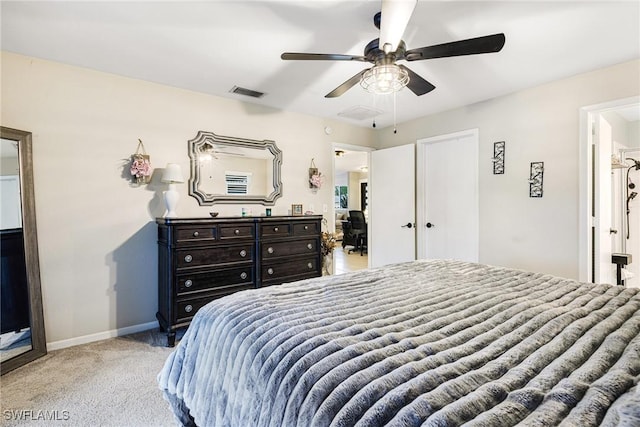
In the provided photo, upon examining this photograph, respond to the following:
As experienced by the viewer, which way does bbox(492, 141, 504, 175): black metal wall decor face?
facing the viewer and to the left of the viewer

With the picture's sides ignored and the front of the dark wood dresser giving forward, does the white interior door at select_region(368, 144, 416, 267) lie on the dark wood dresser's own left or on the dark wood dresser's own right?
on the dark wood dresser's own left

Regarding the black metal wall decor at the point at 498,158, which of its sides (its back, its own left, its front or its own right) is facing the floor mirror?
front

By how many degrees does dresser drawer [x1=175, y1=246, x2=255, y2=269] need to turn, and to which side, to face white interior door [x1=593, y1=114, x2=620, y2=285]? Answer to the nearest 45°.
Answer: approximately 45° to its left

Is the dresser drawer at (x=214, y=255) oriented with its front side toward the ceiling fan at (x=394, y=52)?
yes

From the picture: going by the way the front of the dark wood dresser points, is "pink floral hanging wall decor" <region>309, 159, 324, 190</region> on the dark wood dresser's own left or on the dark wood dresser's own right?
on the dark wood dresser's own left

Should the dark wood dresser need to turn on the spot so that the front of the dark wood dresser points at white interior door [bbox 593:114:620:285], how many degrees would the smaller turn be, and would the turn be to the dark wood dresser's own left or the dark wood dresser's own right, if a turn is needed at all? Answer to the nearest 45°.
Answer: approximately 45° to the dark wood dresser's own left

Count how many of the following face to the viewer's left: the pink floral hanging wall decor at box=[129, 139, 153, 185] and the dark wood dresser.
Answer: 0

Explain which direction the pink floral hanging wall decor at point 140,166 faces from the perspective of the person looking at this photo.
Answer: facing the viewer

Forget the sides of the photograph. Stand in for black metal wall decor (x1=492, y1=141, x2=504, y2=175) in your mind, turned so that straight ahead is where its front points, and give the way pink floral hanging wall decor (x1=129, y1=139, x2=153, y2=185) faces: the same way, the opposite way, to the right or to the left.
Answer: to the left

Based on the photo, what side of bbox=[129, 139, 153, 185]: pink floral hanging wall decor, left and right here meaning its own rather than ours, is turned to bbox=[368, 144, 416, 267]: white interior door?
left

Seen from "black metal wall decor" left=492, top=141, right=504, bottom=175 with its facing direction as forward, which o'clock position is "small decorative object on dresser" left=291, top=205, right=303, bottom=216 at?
The small decorative object on dresser is roughly at 1 o'clock from the black metal wall decor.

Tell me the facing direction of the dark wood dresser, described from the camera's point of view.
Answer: facing the viewer and to the right of the viewer

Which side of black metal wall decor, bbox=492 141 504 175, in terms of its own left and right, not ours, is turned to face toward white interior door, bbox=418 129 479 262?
right
